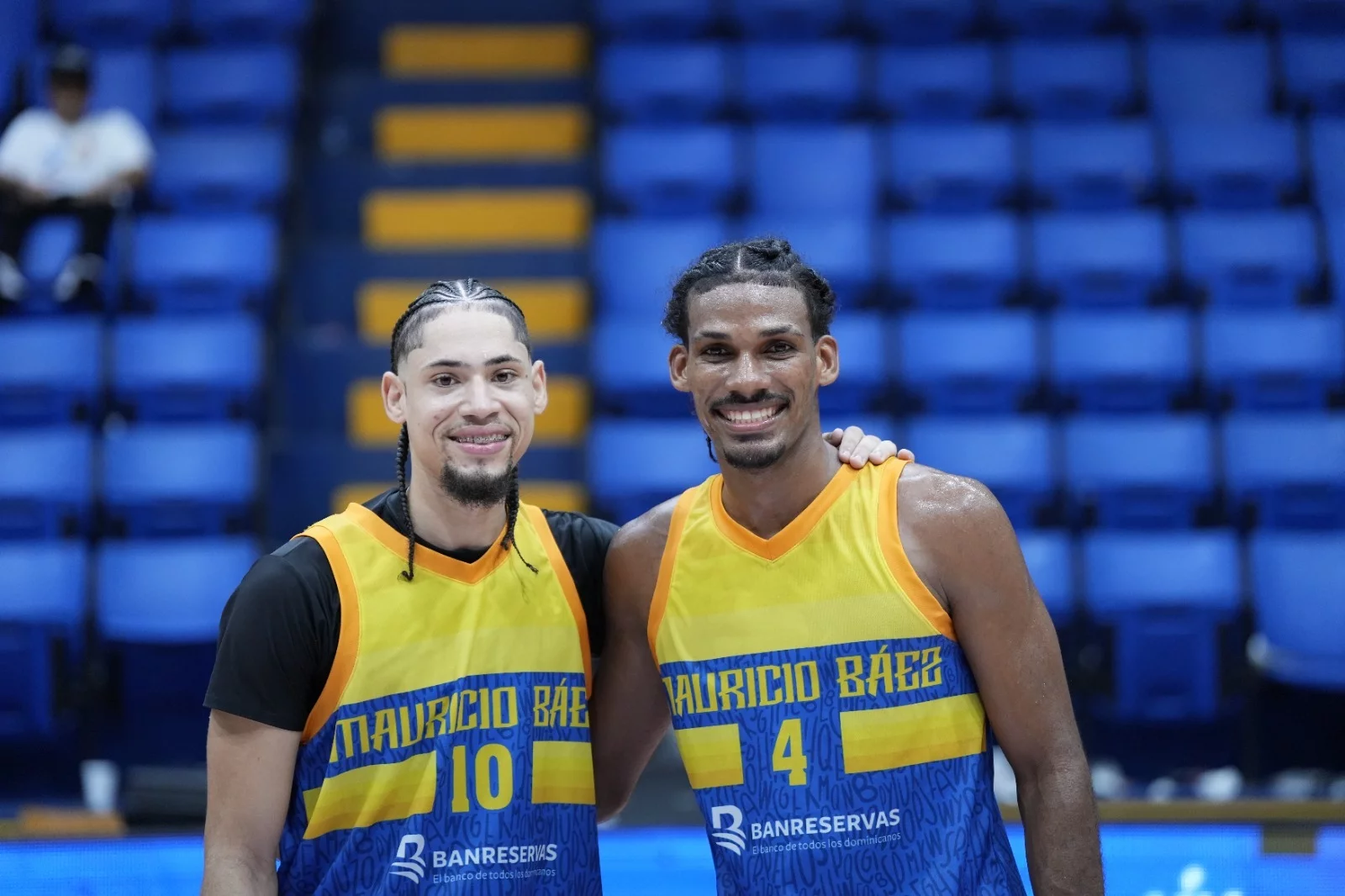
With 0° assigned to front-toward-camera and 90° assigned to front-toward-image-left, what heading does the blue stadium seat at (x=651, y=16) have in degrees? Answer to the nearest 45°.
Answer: approximately 0°

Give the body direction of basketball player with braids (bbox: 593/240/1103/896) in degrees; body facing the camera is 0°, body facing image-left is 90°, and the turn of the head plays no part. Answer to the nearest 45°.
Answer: approximately 0°

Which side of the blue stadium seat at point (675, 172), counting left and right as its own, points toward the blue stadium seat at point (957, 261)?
left

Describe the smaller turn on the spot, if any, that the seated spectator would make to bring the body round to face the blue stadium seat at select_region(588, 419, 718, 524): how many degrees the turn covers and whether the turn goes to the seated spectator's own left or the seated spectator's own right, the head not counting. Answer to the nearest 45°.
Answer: approximately 45° to the seated spectator's own left
